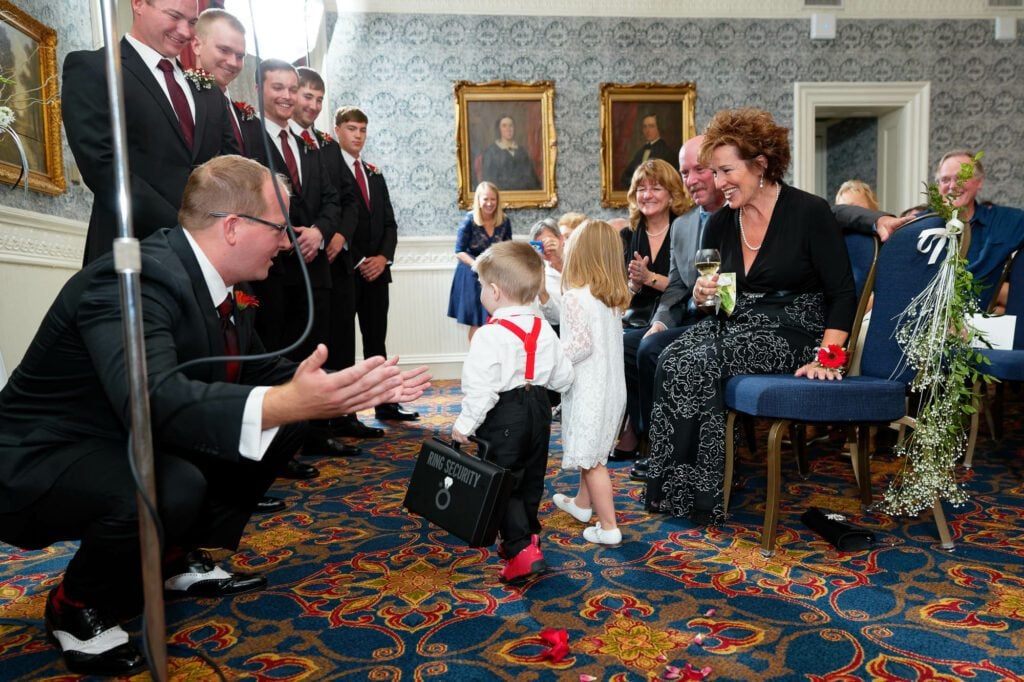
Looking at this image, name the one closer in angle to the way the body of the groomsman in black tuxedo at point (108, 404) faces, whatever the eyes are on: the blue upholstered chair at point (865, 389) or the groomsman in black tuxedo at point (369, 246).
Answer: the blue upholstered chair

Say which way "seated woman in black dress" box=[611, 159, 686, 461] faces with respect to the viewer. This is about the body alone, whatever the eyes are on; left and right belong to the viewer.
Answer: facing the viewer and to the left of the viewer

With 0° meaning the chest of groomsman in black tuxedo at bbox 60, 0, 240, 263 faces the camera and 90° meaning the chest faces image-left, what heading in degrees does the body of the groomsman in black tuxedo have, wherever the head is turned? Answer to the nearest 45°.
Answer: approximately 315°

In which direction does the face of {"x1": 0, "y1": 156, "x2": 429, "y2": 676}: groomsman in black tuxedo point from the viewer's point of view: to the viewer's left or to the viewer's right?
to the viewer's right

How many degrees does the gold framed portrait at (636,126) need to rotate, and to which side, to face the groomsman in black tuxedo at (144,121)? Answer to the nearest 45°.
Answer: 0° — it already faces them

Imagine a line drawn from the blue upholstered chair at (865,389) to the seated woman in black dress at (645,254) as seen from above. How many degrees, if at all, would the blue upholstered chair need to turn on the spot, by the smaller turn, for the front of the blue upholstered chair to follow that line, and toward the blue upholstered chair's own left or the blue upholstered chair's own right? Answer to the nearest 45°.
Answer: approximately 45° to the blue upholstered chair's own right

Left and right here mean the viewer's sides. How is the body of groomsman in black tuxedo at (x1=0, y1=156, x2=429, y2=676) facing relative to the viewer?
facing to the right of the viewer

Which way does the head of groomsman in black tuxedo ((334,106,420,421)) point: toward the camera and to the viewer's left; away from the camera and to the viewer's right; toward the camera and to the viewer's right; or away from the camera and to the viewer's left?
toward the camera and to the viewer's right

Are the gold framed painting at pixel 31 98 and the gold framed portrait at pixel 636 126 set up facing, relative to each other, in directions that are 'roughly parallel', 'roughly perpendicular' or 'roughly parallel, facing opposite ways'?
roughly perpendicular

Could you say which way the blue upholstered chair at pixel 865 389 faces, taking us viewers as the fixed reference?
facing to the left of the viewer

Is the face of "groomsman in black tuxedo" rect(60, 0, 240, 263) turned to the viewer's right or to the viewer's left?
to the viewer's right

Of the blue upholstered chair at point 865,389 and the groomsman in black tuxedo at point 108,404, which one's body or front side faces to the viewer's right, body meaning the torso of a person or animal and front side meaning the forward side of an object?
the groomsman in black tuxedo

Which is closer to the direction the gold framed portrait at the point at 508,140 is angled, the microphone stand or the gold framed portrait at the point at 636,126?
the microphone stand

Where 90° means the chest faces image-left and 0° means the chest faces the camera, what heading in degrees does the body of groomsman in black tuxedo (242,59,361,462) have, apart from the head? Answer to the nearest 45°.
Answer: approximately 315°

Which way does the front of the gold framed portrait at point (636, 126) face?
toward the camera

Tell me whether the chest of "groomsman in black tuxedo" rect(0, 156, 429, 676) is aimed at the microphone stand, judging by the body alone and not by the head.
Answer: no

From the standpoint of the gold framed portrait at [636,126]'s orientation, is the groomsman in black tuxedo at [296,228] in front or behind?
in front

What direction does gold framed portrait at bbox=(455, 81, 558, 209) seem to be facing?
toward the camera

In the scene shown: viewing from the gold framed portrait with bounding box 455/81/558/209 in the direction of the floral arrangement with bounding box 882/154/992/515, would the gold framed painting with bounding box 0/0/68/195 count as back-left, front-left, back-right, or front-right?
front-right

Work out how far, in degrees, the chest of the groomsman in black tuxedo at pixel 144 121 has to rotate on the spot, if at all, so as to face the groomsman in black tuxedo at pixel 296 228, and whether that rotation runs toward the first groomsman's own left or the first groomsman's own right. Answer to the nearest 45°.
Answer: approximately 90° to the first groomsman's own left
